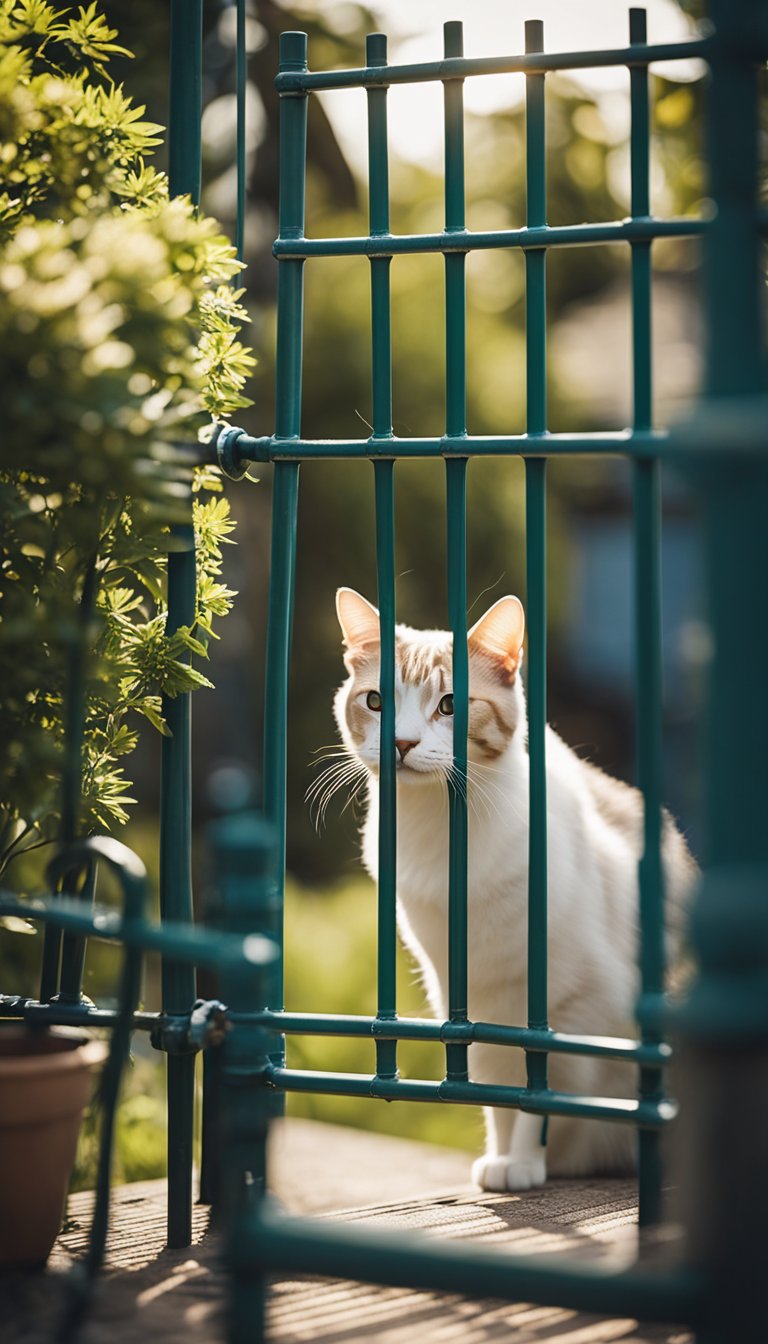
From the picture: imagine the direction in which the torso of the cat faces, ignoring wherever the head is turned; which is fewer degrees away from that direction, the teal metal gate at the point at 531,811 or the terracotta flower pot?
the terracotta flower pot

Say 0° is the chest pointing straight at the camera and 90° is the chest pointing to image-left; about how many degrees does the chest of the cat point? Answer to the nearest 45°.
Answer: approximately 45°

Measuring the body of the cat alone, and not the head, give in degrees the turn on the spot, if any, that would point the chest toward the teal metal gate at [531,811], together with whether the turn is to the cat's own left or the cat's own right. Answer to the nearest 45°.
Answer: approximately 45° to the cat's own left

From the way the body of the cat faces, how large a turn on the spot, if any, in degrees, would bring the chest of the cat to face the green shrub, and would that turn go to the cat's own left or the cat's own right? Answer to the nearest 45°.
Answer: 0° — it already faces it
